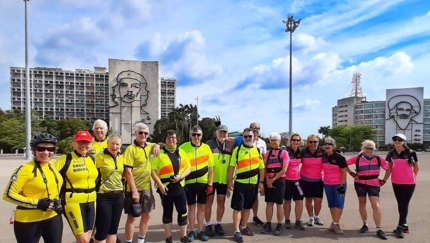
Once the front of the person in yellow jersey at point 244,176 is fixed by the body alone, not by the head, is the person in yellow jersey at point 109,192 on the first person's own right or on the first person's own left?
on the first person's own right

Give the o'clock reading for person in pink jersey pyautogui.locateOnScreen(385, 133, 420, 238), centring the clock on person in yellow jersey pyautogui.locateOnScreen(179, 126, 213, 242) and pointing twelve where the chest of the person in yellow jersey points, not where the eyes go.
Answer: The person in pink jersey is roughly at 9 o'clock from the person in yellow jersey.

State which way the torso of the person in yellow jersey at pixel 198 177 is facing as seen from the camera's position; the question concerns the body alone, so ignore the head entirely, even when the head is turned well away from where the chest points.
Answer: toward the camera

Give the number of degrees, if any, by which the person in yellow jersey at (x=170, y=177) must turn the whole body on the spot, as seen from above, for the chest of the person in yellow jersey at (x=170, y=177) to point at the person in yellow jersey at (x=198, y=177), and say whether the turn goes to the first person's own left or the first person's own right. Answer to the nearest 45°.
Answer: approximately 135° to the first person's own left

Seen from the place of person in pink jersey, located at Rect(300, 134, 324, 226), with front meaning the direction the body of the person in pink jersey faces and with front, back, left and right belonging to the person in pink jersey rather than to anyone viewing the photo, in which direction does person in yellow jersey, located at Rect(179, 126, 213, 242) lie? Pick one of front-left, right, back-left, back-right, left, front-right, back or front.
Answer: front-right

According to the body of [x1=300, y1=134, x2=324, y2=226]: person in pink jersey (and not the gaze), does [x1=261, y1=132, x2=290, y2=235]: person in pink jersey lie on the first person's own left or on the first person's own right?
on the first person's own right

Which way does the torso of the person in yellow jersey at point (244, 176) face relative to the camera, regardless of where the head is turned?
toward the camera

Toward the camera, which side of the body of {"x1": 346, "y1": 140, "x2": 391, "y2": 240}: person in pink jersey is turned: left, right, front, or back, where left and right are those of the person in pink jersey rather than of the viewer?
front

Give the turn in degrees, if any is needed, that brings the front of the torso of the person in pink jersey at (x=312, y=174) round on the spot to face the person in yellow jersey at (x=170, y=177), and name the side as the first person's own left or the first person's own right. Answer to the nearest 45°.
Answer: approximately 45° to the first person's own right

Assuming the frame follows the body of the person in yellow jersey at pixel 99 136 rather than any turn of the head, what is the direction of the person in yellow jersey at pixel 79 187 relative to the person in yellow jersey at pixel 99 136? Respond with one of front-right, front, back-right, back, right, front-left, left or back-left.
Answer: front

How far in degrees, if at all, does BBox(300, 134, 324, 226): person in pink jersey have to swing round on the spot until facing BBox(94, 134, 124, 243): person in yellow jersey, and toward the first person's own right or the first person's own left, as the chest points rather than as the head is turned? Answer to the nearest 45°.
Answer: approximately 45° to the first person's own right

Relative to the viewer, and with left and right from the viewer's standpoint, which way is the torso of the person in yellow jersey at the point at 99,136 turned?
facing the viewer
